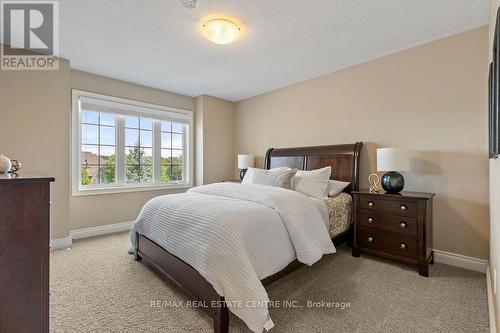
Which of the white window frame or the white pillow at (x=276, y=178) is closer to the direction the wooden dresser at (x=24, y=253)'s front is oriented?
the white pillow

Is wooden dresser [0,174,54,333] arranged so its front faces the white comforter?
yes

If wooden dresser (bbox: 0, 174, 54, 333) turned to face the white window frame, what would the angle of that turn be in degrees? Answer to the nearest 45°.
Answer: approximately 45° to its left

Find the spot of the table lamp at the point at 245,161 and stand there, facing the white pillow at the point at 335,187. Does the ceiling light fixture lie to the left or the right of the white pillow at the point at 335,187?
right

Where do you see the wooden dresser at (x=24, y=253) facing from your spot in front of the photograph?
facing to the right of the viewer

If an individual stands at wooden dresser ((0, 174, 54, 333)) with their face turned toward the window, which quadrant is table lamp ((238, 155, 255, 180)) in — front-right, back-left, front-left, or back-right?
front-right

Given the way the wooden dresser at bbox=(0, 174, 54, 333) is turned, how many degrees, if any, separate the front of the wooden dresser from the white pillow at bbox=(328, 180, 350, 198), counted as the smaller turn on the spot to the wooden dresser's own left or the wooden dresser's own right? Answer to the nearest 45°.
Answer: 0° — it already faces it

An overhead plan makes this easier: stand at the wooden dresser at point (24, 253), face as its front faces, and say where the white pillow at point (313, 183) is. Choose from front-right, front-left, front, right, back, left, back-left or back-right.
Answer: front

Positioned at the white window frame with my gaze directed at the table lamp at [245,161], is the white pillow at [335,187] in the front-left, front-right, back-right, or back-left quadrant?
front-right

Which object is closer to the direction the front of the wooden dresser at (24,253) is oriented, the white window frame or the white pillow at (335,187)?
the white pillow

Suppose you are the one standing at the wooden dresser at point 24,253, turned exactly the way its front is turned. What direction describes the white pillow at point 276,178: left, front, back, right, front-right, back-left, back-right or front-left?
front

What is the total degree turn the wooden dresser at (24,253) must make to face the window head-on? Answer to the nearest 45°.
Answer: approximately 45° to its left

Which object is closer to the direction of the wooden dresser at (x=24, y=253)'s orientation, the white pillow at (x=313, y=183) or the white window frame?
the white pillow

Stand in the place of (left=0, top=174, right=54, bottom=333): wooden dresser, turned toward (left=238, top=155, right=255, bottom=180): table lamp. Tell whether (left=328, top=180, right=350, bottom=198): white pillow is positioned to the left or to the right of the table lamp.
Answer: right
